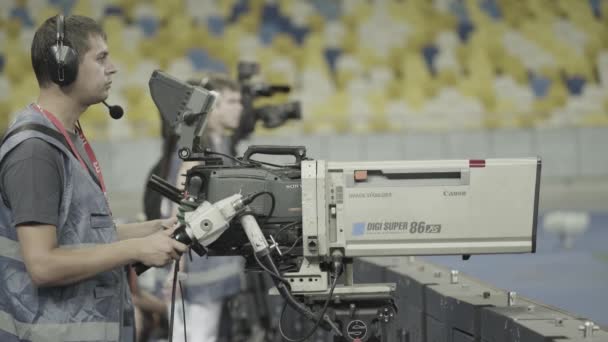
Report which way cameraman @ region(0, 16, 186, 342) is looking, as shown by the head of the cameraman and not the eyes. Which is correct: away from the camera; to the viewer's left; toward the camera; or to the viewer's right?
to the viewer's right

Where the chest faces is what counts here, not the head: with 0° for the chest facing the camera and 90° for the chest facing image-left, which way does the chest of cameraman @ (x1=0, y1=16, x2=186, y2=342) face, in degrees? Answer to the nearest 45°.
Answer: approximately 270°

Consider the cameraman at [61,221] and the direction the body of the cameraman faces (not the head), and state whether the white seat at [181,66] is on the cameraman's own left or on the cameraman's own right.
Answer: on the cameraman's own left

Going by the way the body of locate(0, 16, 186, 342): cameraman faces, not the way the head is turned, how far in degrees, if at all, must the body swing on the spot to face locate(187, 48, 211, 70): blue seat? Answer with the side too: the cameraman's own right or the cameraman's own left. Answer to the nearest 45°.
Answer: approximately 90° to the cameraman's own left

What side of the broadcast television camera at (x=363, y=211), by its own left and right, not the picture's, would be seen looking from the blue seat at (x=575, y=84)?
left

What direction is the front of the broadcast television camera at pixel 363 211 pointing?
to the viewer's right

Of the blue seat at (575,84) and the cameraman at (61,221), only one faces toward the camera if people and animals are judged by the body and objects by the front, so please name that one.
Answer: the blue seat

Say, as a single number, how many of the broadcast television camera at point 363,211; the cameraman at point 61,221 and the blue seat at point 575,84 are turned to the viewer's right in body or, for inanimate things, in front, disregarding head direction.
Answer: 2

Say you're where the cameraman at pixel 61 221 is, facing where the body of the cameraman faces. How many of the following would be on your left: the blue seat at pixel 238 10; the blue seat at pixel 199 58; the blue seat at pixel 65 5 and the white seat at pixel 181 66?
4

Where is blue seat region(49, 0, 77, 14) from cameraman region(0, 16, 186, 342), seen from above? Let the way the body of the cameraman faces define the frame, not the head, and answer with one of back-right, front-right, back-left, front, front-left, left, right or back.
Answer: left

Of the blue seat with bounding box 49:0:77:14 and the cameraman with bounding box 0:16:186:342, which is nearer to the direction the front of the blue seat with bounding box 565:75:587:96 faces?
the cameraman

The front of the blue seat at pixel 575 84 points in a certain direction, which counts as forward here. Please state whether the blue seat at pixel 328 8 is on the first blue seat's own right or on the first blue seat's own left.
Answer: on the first blue seat's own right

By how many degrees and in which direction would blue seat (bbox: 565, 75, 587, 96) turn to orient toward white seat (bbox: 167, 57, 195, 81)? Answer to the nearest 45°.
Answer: approximately 90° to its right

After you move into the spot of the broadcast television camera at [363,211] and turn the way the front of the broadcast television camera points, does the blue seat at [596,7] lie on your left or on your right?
on your left

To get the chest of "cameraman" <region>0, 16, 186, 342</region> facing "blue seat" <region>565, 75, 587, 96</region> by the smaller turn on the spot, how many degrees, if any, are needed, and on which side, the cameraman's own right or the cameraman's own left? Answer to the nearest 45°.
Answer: approximately 45° to the cameraman's own left

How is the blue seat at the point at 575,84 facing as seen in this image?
toward the camera

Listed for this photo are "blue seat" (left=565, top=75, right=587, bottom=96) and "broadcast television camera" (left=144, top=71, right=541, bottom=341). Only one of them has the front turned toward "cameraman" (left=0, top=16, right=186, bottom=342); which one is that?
the blue seat
